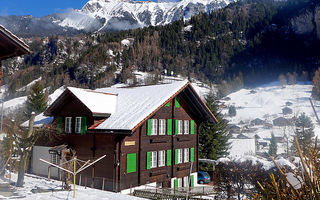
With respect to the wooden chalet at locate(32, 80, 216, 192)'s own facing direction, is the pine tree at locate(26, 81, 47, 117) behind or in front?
behind

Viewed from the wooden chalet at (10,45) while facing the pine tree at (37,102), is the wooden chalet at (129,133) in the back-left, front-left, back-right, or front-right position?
front-right

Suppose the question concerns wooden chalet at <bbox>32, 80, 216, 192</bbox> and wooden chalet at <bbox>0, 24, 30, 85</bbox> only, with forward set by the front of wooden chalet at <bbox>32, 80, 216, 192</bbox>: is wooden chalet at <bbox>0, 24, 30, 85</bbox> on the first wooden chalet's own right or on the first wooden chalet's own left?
on the first wooden chalet's own right

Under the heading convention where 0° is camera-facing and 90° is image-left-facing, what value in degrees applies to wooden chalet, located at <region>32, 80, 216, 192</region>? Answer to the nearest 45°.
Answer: approximately 315°

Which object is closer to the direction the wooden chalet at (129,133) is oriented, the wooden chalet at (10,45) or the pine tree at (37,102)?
the wooden chalet

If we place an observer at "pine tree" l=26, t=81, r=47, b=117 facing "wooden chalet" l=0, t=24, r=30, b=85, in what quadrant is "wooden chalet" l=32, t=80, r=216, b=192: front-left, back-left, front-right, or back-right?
front-left
